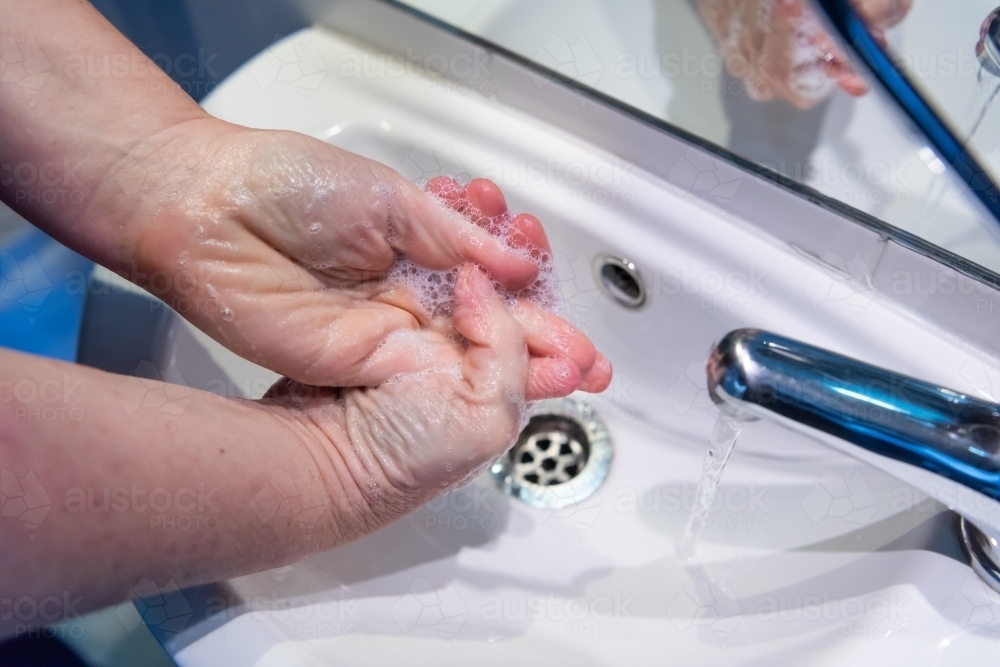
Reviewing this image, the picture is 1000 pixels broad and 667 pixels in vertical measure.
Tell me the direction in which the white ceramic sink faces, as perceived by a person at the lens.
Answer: facing the viewer and to the left of the viewer
